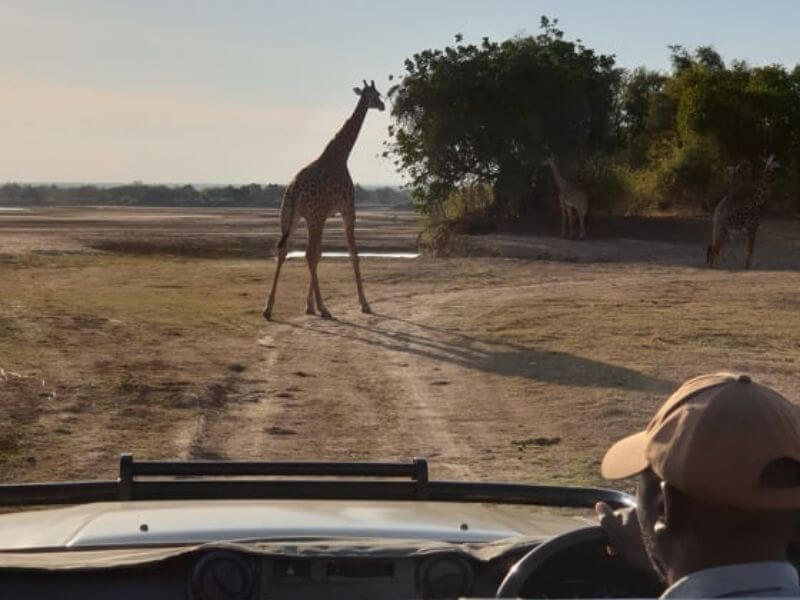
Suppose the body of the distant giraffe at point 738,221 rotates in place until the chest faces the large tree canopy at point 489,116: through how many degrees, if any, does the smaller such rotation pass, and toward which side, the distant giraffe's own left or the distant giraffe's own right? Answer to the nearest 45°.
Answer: approximately 135° to the distant giraffe's own left

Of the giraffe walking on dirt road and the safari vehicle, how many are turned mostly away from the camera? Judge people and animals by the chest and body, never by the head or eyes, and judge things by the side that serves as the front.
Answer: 1

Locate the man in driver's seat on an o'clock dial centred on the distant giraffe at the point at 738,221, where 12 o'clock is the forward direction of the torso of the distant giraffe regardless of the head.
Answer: The man in driver's seat is roughly at 3 o'clock from the distant giraffe.

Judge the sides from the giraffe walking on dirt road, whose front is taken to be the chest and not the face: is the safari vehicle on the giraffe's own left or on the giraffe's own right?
on the giraffe's own right

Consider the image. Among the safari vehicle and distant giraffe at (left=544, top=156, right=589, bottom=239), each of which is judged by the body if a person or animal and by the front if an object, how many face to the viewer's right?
0

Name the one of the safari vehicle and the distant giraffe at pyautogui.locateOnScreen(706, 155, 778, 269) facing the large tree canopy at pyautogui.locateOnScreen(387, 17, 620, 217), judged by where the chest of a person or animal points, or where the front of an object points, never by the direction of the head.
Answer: the safari vehicle

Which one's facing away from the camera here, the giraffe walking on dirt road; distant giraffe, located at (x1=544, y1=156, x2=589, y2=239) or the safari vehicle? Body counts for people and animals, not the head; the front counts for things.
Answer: the safari vehicle

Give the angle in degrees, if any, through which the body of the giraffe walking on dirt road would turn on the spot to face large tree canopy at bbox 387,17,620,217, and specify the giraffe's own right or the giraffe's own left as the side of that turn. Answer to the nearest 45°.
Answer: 0° — it already faces it

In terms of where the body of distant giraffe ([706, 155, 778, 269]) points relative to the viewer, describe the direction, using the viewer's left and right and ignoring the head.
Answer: facing to the right of the viewer

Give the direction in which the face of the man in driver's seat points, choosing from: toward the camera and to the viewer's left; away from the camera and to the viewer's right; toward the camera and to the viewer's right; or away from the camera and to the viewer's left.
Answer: away from the camera and to the viewer's left

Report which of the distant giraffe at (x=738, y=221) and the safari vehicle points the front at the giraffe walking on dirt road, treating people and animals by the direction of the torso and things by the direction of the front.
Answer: the safari vehicle

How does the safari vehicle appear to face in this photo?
away from the camera

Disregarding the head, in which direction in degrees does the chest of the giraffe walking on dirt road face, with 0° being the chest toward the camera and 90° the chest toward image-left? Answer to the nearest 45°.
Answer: approximately 270°

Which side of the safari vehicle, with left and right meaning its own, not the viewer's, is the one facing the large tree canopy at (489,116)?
front

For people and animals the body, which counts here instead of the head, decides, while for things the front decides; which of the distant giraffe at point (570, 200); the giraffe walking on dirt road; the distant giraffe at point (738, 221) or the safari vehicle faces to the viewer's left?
the distant giraffe at point (570, 200)

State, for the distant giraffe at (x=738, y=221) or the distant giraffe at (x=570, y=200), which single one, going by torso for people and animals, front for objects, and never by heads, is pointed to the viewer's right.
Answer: the distant giraffe at (x=738, y=221)

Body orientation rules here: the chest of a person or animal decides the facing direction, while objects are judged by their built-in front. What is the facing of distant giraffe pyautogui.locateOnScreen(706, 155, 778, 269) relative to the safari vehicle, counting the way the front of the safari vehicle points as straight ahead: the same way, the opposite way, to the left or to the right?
to the right

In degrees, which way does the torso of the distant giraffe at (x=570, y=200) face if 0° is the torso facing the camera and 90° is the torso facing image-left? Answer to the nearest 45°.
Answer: approximately 90°
